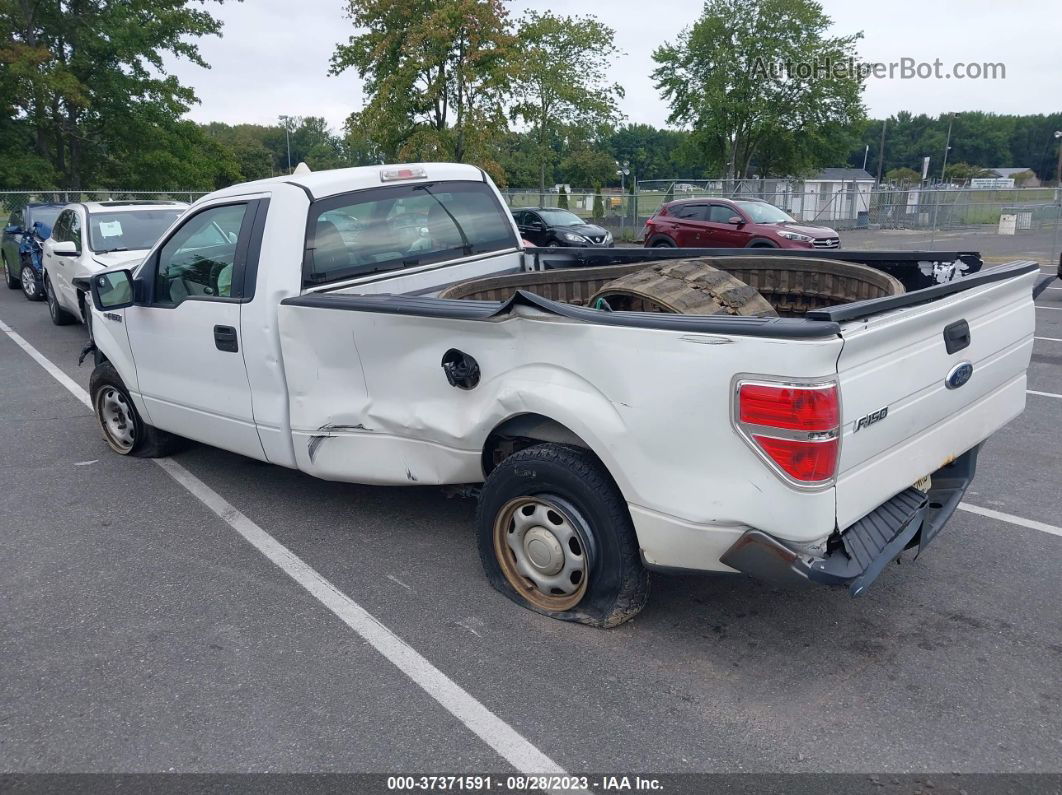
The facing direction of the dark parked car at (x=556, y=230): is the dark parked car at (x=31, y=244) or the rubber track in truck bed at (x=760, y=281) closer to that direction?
the rubber track in truck bed

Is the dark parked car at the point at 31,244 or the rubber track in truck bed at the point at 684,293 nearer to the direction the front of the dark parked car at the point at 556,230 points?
the rubber track in truck bed

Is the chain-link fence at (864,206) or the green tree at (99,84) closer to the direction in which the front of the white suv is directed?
the chain-link fence

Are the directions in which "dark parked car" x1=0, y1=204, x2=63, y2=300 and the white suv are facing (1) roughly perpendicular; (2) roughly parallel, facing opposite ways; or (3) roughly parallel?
roughly parallel

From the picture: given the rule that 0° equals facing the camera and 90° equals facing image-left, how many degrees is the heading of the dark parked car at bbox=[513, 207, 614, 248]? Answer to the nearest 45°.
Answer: approximately 315°

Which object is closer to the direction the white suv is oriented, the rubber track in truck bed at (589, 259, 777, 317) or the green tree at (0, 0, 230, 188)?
the rubber track in truck bed

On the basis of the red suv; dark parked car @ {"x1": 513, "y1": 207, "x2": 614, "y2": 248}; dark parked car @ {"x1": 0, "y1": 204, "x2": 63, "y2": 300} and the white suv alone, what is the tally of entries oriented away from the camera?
0

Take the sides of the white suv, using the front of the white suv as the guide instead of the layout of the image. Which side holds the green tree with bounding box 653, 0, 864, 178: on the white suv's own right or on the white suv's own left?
on the white suv's own left

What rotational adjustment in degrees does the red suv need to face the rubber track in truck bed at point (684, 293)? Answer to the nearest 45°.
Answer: approximately 45° to its right

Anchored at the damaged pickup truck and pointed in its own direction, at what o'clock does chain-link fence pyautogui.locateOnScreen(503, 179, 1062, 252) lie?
The chain-link fence is roughly at 2 o'clock from the damaged pickup truck.

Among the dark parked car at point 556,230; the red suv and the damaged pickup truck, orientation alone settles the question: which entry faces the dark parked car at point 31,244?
the damaged pickup truck

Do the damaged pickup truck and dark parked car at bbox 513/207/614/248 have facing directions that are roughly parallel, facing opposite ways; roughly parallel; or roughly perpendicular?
roughly parallel, facing opposite ways

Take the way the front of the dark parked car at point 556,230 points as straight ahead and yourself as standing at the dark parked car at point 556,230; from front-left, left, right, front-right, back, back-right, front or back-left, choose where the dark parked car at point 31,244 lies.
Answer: right

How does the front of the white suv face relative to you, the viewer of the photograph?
facing the viewer and to the right of the viewer

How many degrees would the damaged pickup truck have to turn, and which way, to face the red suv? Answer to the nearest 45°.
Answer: approximately 45° to its right
